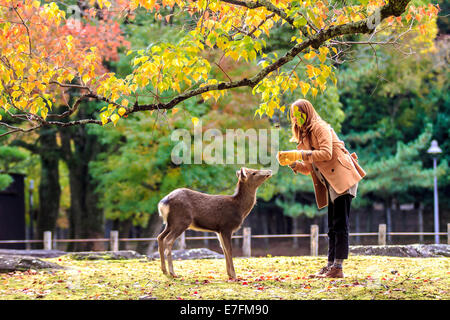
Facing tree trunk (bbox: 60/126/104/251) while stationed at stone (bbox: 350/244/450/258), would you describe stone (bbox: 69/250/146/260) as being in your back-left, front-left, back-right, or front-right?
front-left

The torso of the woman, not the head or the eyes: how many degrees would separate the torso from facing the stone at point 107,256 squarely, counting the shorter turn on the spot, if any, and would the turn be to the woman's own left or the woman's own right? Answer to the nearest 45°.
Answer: approximately 45° to the woman's own right

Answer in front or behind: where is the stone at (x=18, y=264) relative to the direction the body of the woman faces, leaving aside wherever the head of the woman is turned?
in front

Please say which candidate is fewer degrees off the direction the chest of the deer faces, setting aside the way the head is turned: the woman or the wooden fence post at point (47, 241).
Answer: the woman

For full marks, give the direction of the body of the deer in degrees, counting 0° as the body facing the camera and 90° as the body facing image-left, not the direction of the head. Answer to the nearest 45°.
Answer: approximately 270°

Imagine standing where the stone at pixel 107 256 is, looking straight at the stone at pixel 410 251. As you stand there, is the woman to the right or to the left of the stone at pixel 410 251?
right

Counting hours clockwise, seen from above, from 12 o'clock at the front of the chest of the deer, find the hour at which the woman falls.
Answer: The woman is roughly at 1 o'clock from the deer.

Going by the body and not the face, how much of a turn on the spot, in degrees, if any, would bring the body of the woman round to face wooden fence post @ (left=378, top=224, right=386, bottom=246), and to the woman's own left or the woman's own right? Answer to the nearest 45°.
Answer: approximately 90° to the woman's own right

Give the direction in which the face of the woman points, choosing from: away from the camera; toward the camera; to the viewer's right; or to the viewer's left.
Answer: to the viewer's left

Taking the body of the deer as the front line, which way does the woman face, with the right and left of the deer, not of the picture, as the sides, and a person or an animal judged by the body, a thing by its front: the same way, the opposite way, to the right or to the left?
the opposite way

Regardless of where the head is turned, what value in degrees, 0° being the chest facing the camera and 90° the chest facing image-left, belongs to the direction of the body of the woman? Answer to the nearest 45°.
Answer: approximately 90°

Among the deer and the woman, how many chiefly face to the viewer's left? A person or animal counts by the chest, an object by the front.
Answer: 1

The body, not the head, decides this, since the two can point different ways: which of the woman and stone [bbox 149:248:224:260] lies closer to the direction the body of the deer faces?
the woman
